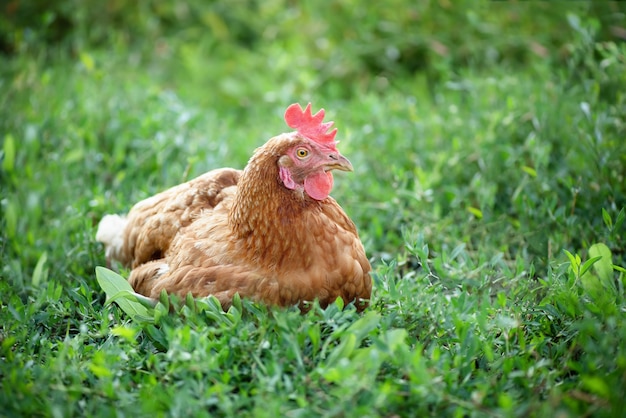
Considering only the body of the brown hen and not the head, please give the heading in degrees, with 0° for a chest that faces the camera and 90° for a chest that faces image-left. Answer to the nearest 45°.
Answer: approximately 315°
